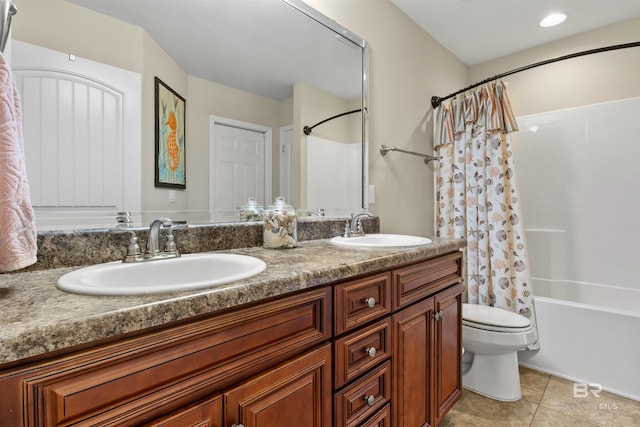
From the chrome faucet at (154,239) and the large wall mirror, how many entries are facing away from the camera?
0

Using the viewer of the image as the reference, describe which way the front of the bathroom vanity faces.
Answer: facing the viewer and to the right of the viewer

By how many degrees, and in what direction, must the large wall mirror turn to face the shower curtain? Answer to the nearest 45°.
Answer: approximately 45° to its left

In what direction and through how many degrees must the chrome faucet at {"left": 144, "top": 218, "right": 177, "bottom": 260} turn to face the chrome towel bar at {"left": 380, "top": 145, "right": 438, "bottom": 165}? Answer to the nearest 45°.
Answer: approximately 45° to its left

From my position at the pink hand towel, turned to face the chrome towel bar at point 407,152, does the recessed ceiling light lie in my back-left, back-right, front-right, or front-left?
front-right

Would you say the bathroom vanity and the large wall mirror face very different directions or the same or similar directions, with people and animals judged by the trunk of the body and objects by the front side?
same or similar directions

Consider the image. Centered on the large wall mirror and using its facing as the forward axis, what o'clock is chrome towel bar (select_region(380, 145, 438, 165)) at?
The chrome towel bar is roughly at 10 o'clock from the large wall mirror.

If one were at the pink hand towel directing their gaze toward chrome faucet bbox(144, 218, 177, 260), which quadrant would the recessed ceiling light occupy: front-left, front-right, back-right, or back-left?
front-right

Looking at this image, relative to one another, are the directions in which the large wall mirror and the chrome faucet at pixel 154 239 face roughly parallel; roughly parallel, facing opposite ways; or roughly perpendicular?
roughly parallel

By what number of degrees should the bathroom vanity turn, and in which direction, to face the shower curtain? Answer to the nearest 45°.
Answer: approximately 90° to its left
